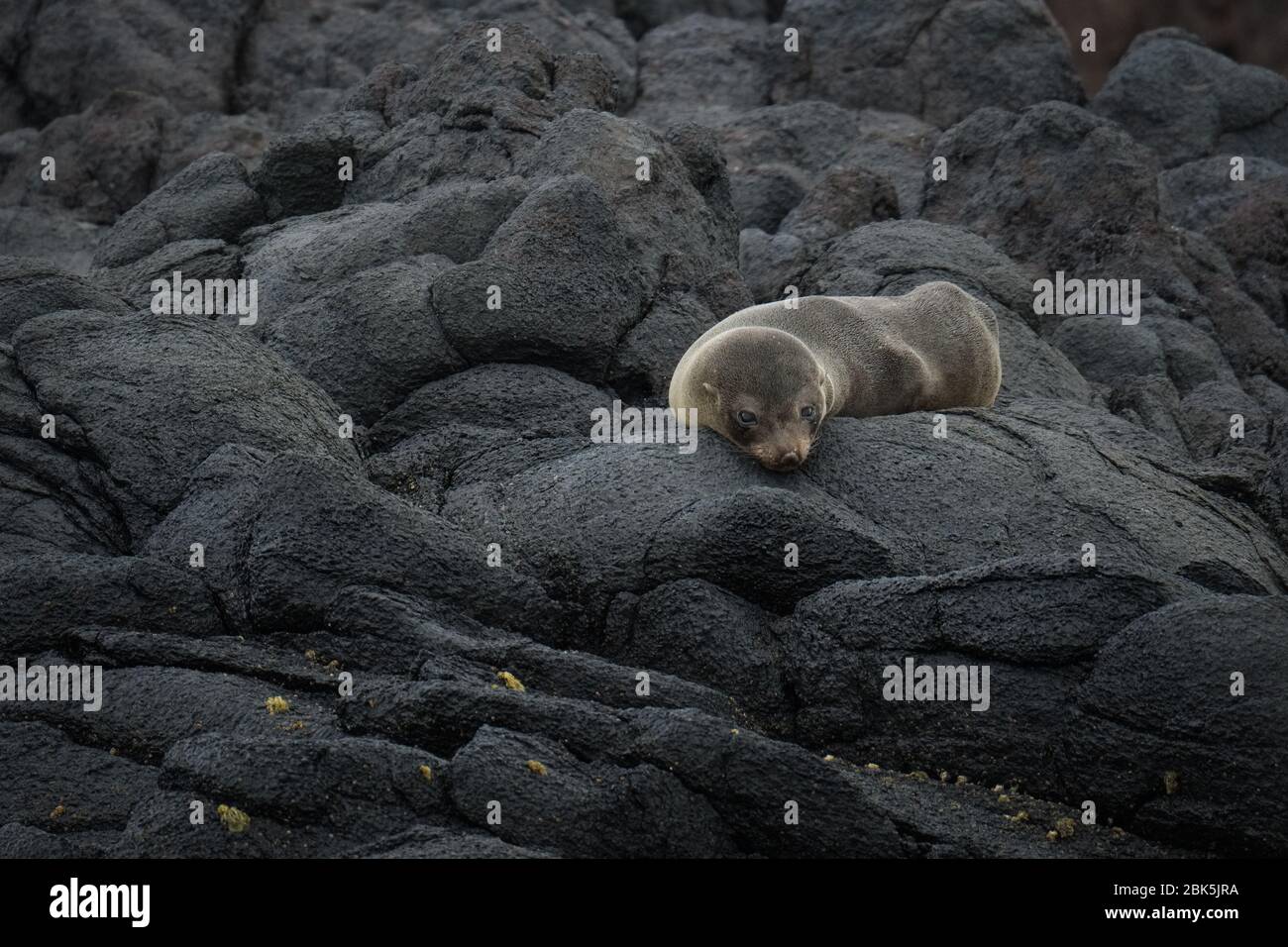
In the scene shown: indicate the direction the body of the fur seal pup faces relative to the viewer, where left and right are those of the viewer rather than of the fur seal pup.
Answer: facing the viewer and to the left of the viewer
